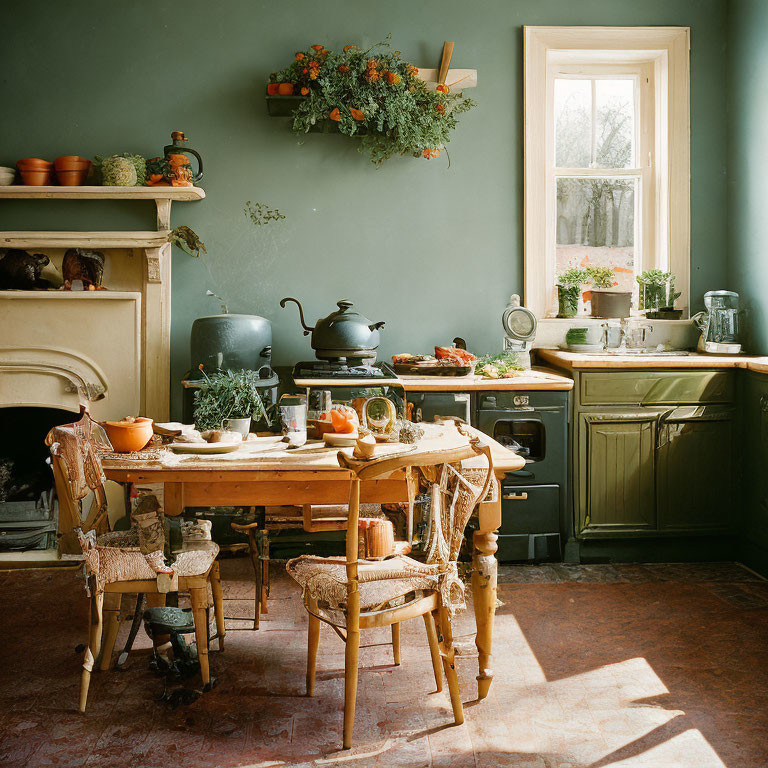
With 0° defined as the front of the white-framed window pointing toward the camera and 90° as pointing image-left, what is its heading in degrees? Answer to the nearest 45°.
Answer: approximately 0°

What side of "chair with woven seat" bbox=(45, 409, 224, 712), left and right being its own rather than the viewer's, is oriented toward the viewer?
right

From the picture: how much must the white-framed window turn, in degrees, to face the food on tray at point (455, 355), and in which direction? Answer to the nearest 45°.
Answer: approximately 45° to its right
